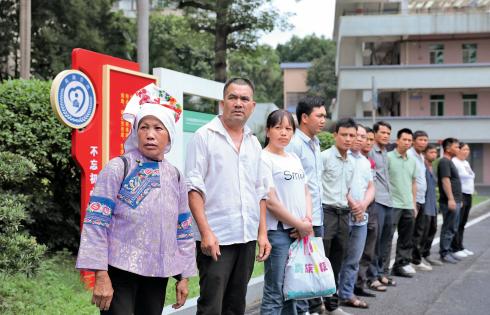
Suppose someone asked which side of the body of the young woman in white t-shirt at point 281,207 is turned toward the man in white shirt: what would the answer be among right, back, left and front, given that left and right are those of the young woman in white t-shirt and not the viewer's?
right

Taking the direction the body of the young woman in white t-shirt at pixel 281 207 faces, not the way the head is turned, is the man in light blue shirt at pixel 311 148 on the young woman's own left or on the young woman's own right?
on the young woman's own left

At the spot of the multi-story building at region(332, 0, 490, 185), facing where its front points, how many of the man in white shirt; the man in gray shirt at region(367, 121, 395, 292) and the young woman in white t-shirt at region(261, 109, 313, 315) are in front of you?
3

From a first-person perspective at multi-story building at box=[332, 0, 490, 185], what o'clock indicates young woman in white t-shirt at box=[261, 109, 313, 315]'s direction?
The young woman in white t-shirt is roughly at 12 o'clock from the multi-story building.

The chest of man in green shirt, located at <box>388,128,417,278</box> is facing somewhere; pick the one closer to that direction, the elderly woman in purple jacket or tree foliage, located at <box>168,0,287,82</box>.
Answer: the elderly woman in purple jacket

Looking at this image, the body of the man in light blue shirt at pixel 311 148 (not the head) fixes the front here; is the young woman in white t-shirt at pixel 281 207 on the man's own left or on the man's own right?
on the man's own right

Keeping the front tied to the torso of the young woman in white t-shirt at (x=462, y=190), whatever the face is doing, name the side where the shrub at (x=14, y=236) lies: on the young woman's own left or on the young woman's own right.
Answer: on the young woman's own right

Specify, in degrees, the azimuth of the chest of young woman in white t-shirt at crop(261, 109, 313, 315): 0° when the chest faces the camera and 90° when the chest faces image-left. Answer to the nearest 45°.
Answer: approximately 315°

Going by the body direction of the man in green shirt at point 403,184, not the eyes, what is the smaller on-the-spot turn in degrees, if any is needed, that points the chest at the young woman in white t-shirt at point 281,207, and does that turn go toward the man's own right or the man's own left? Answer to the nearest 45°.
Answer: approximately 45° to the man's own right

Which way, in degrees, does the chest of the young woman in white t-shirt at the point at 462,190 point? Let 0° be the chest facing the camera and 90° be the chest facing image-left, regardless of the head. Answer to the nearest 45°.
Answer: approximately 315°
